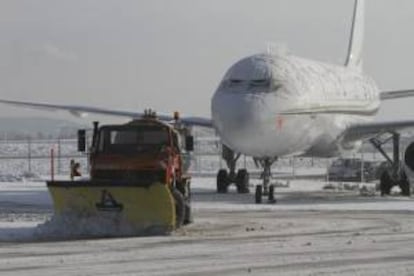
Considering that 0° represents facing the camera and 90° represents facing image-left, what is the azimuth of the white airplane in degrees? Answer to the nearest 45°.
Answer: approximately 0°
